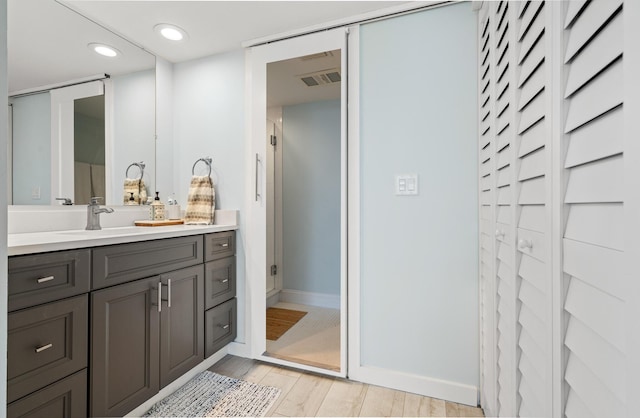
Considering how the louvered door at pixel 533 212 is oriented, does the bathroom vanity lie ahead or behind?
ahead

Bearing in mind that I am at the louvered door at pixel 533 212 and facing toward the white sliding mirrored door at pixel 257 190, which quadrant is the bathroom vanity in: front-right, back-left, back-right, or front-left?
front-left

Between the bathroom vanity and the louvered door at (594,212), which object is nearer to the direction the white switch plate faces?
the louvered door

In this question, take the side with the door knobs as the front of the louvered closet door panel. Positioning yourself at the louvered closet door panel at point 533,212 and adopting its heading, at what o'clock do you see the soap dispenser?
The soap dispenser is roughly at 12 o'clock from the louvered closet door panel.

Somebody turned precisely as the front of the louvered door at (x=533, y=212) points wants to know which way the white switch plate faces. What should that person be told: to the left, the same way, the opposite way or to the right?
to the left

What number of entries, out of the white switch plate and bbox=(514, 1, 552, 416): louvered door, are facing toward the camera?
1

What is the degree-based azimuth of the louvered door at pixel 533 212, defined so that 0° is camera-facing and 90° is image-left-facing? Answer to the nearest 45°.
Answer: approximately 90°

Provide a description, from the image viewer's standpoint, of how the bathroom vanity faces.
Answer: facing the viewer and to the right of the viewer

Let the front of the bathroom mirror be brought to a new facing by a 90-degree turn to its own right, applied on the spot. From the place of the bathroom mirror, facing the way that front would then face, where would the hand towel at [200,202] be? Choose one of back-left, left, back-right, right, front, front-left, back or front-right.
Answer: back-left

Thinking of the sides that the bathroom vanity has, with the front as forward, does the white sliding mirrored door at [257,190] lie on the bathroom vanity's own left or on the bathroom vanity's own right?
on the bathroom vanity's own left

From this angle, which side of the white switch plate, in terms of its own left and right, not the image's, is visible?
front

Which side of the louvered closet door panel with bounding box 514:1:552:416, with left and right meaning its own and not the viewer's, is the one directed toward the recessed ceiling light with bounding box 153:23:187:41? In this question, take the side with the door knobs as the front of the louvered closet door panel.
front

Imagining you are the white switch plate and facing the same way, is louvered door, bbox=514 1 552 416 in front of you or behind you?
in front

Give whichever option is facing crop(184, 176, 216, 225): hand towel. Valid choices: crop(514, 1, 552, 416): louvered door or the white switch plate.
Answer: the louvered door

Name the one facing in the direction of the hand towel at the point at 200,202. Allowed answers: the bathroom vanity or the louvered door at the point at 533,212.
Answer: the louvered door

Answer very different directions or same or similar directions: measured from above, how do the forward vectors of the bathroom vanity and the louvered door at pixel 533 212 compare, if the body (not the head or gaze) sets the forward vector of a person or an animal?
very different directions
